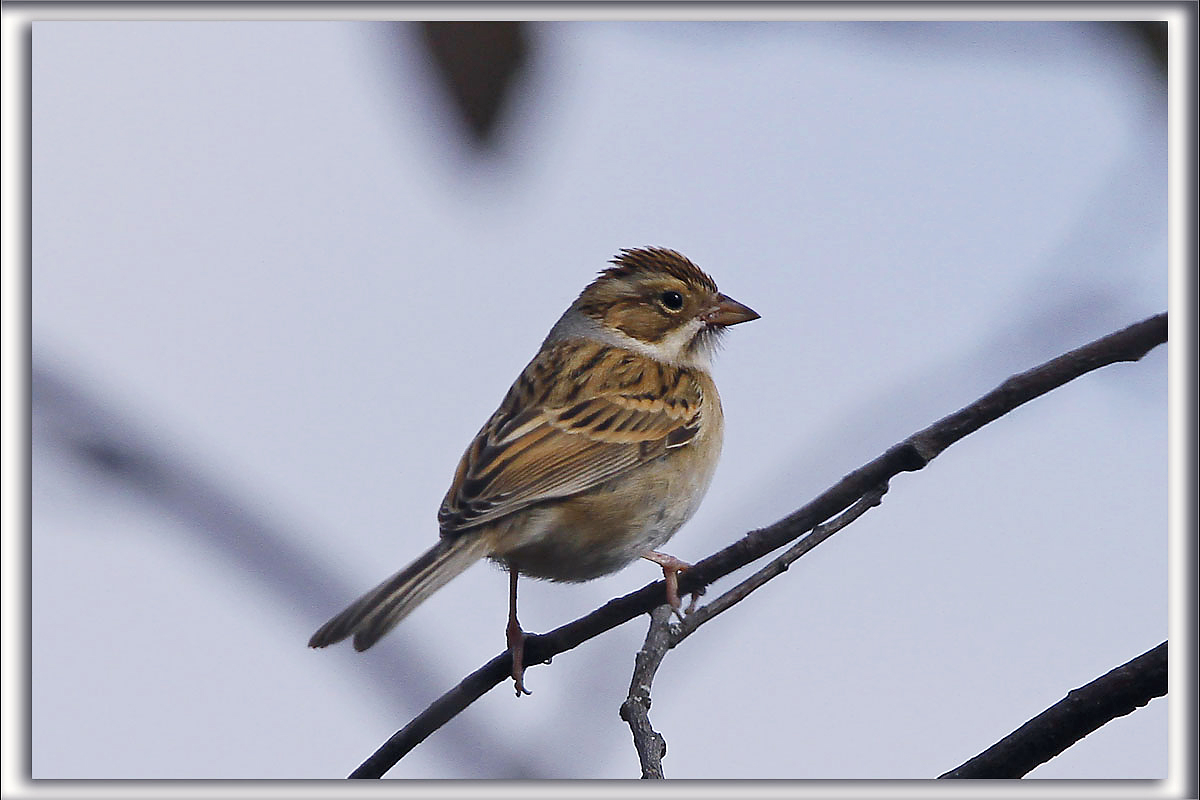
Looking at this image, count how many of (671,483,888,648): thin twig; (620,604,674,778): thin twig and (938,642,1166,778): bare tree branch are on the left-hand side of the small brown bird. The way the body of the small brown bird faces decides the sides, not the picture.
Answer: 0

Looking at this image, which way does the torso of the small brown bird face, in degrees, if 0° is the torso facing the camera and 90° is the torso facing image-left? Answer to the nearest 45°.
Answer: approximately 270°
